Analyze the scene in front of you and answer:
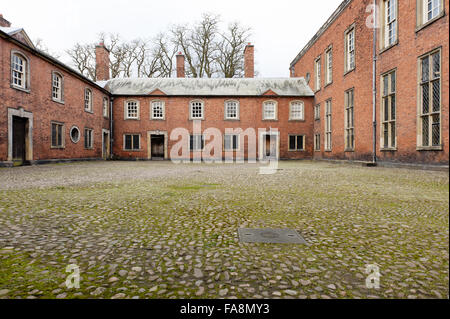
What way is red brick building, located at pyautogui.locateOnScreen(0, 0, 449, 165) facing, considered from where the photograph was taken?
facing the viewer

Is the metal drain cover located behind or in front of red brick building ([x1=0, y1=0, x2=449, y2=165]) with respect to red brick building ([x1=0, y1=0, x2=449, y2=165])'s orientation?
in front
